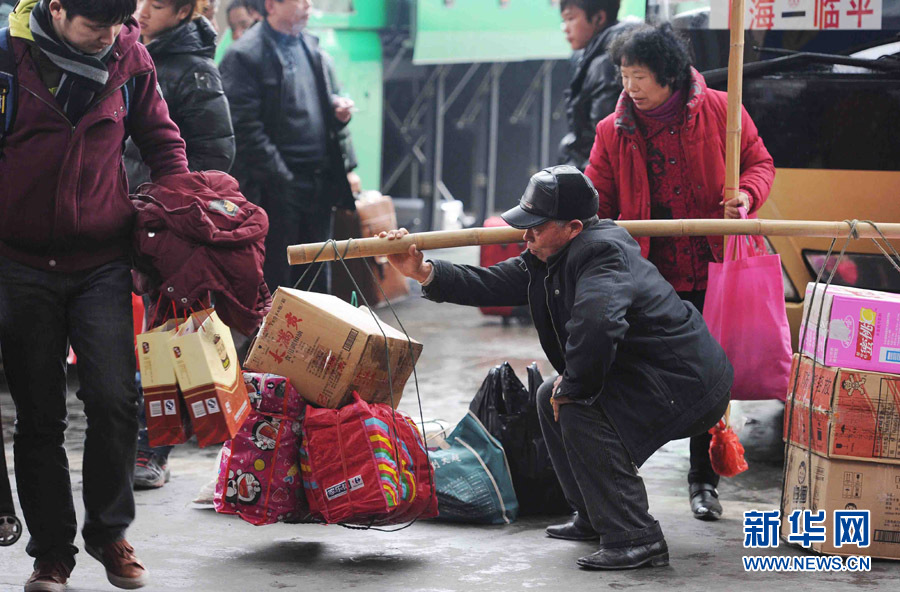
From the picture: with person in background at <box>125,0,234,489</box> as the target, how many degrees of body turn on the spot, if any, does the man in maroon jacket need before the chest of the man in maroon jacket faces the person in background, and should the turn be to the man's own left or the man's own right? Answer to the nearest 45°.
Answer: approximately 180°

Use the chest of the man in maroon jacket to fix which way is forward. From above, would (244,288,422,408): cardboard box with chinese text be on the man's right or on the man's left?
on the man's left

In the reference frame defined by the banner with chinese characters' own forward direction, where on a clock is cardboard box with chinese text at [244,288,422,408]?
The cardboard box with chinese text is roughly at 1 o'clock from the banner with chinese characters.

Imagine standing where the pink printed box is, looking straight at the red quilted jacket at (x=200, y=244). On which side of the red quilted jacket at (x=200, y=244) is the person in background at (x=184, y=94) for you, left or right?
right

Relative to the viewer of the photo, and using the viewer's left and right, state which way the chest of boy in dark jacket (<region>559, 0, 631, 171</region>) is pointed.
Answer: facing to the left of the viewer

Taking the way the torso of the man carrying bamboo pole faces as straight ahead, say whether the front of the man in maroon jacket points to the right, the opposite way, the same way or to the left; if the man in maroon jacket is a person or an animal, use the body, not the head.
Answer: to the left

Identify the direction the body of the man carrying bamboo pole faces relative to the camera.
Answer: to the viewer's left

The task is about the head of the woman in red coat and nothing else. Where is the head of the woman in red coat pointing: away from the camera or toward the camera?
toward the camera

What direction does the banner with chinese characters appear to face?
toward the camera

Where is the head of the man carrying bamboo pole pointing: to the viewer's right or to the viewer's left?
to the viewer's left

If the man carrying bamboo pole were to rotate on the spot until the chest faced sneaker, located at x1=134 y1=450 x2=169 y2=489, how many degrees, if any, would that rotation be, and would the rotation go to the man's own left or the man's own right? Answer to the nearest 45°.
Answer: approximately 45° to the man's own right

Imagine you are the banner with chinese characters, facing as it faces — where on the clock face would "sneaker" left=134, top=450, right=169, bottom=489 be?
The sneaker is roughly at 2 o'clock from the banner with chinese characters.

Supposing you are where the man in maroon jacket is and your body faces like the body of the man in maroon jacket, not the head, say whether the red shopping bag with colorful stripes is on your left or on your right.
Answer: on your left

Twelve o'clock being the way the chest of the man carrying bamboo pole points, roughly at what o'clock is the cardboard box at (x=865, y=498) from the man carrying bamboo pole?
The cardboard box is roughly at 6 o'clock from the man carrying bamboo pole.

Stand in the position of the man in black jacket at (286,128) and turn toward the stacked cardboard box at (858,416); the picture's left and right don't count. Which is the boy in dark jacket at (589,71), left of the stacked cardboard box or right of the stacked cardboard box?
left
